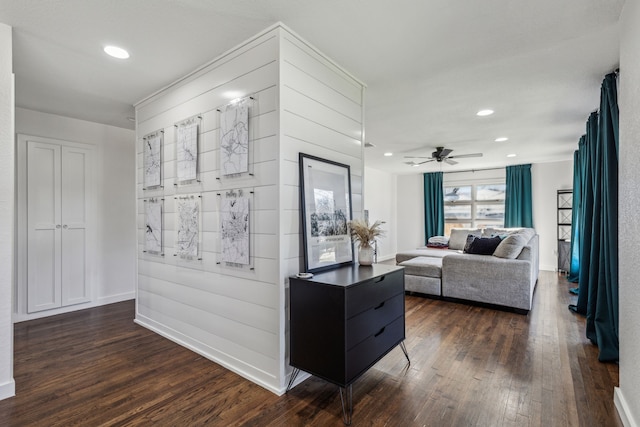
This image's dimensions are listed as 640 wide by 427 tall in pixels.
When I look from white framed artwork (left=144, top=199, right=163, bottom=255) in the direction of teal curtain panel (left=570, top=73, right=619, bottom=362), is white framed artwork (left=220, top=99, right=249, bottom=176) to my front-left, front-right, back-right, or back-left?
front-right

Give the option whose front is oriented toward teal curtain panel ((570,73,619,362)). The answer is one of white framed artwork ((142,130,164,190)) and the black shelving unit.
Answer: the black shelving unit

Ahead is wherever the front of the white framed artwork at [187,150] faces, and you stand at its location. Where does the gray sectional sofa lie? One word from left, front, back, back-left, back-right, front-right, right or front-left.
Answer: back-left

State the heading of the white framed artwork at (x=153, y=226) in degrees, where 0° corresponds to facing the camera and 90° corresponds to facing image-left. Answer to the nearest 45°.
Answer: approximately 45°

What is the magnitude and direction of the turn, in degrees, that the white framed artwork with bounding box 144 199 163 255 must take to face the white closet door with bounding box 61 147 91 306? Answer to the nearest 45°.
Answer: approximately 90° to its right

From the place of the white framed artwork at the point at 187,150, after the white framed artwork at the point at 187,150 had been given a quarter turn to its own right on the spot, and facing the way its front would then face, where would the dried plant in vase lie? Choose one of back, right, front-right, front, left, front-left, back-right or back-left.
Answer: back

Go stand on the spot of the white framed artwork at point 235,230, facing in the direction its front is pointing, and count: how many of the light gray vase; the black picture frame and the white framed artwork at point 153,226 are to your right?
1

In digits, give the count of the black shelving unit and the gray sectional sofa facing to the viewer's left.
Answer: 1

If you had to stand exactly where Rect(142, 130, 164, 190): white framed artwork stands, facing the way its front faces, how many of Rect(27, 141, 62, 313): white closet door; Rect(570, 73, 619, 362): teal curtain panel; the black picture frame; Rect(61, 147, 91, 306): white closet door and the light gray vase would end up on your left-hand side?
3

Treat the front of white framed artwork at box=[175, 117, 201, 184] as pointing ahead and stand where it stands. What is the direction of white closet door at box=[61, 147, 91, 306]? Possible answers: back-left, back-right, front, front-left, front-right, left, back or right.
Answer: right

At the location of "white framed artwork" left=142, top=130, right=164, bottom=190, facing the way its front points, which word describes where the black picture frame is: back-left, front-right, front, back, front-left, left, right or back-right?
left

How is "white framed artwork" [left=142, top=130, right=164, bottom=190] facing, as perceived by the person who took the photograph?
facing the viewer and to the left of the viewer

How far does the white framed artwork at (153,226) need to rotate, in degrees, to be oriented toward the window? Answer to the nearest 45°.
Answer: approximately 135° to its left
